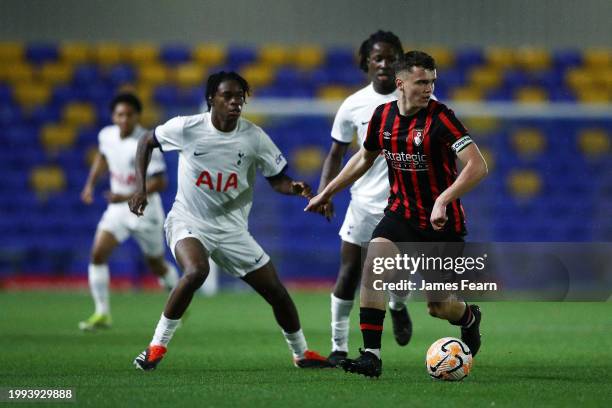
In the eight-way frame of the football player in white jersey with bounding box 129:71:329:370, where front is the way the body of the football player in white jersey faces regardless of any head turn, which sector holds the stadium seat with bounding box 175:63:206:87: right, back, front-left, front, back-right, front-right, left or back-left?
back

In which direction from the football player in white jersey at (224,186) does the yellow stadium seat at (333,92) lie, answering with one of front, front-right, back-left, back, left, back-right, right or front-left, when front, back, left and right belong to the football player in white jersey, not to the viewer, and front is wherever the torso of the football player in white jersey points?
back

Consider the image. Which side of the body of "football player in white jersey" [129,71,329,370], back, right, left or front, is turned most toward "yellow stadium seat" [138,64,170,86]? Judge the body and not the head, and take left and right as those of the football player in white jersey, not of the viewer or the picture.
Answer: back

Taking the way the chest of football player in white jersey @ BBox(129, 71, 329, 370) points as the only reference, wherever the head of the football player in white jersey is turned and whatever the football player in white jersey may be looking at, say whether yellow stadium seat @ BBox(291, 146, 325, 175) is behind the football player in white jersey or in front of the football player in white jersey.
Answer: behind

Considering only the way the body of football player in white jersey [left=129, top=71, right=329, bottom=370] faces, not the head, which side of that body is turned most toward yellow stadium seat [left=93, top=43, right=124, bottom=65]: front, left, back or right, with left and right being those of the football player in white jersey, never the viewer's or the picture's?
back

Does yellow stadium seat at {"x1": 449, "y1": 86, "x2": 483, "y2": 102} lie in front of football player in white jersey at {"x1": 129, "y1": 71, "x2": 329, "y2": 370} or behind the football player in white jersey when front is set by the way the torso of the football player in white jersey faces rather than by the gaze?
behind

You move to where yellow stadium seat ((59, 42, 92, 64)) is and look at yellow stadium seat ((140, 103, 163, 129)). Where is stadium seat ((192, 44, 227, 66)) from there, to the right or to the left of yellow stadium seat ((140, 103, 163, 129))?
left

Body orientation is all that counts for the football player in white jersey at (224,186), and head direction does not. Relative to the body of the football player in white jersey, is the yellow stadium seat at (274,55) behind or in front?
behind

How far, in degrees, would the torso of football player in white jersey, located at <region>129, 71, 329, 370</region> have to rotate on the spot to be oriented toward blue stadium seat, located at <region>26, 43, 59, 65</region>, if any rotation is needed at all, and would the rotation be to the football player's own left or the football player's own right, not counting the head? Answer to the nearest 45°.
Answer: approximately 180°

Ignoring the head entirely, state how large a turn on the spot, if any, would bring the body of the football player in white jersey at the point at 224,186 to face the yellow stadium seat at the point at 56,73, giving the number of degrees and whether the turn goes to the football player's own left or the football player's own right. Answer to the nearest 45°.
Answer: approximately 180°

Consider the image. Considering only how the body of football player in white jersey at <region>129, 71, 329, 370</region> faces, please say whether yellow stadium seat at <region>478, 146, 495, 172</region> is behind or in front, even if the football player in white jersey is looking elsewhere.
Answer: behind

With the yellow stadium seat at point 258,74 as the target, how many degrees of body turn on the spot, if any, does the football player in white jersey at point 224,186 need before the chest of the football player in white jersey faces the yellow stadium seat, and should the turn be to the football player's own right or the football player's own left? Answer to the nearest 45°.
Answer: approximately 180°

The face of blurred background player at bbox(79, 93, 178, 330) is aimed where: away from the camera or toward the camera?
toward the camera

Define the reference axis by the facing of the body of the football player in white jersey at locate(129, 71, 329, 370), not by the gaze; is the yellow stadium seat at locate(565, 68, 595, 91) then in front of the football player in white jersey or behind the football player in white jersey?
behind

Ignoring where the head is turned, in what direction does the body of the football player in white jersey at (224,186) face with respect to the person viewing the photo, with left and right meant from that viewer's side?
facing the viewer

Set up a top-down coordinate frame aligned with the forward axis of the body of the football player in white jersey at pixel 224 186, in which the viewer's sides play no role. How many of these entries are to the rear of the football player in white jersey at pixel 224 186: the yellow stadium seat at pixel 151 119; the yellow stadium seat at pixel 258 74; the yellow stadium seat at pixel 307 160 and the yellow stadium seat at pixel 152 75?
4
